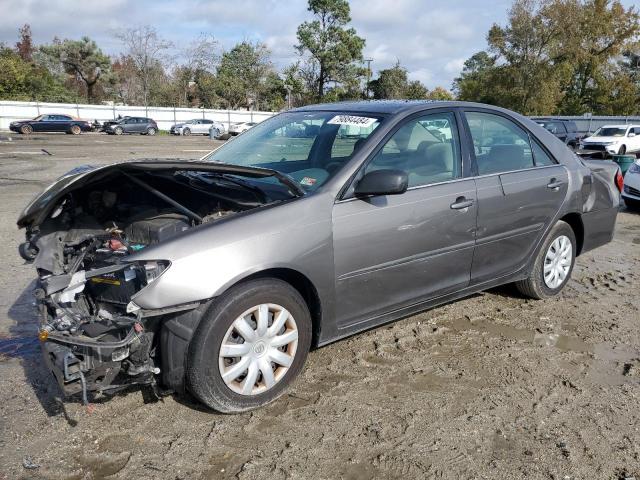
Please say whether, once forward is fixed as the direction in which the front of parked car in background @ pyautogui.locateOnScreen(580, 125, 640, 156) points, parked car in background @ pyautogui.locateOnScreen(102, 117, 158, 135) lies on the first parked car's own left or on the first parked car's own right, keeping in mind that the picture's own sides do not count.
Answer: on the first parked car's own right

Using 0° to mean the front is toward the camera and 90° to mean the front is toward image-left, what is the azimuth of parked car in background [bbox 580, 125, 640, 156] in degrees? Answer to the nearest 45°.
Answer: approximately 45°

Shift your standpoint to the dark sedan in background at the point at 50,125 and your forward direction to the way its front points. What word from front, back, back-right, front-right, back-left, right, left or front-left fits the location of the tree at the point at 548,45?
back

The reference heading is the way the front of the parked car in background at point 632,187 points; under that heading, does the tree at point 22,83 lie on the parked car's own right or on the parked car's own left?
on the parked car's own right

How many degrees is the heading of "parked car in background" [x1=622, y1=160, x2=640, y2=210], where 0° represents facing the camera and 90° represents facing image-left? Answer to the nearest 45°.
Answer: approximately 45°

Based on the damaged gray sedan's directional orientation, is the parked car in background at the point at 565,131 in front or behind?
behind

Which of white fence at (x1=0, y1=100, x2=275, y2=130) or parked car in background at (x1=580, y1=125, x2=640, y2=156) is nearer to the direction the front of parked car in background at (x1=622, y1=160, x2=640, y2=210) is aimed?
the white fence

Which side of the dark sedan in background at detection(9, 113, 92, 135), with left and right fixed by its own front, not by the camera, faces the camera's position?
left

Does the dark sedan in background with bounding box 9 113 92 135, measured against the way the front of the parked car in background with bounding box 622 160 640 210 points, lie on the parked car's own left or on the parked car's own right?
on the parked car's own right

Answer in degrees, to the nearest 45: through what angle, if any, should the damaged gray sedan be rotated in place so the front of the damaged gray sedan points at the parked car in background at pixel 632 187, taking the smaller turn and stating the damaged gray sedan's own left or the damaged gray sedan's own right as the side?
approximately 180°

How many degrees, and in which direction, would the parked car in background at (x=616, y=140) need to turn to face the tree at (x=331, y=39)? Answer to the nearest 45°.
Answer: approximately 90° to its right
